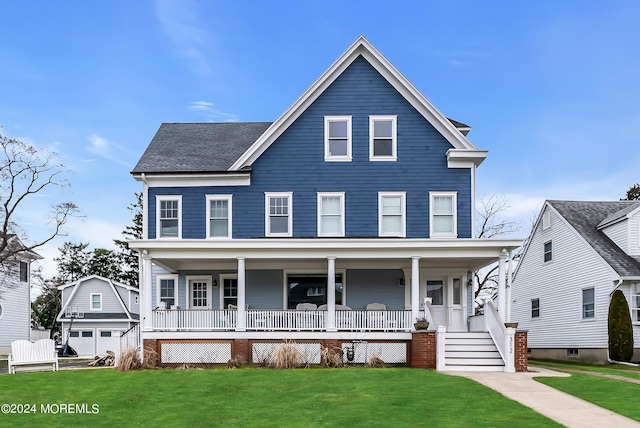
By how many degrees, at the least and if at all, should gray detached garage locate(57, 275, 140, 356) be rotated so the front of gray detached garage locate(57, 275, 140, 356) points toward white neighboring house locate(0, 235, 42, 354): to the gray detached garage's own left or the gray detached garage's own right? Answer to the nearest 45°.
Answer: approximately 45° to the gray detached garage's own right

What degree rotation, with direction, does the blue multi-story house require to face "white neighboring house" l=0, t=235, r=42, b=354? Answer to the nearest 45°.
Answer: approximately 135° to its right

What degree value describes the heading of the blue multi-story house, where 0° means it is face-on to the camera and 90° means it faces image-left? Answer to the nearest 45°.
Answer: approximately 0°

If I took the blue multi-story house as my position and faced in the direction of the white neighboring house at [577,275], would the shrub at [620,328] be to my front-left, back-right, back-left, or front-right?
front-right

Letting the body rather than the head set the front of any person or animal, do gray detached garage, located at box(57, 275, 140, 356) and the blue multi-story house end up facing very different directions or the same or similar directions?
same or similar directions

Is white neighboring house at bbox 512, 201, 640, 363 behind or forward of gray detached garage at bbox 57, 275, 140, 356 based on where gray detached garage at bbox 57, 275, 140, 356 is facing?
forward

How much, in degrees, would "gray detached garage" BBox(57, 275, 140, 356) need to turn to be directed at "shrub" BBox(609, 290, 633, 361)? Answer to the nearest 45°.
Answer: approximately 45° to its left

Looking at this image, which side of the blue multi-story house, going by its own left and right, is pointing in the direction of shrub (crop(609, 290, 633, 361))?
left

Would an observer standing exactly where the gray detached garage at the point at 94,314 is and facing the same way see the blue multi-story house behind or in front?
in front

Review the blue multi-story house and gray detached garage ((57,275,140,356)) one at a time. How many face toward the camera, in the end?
2

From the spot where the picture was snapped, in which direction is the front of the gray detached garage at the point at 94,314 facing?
facing the viewer
